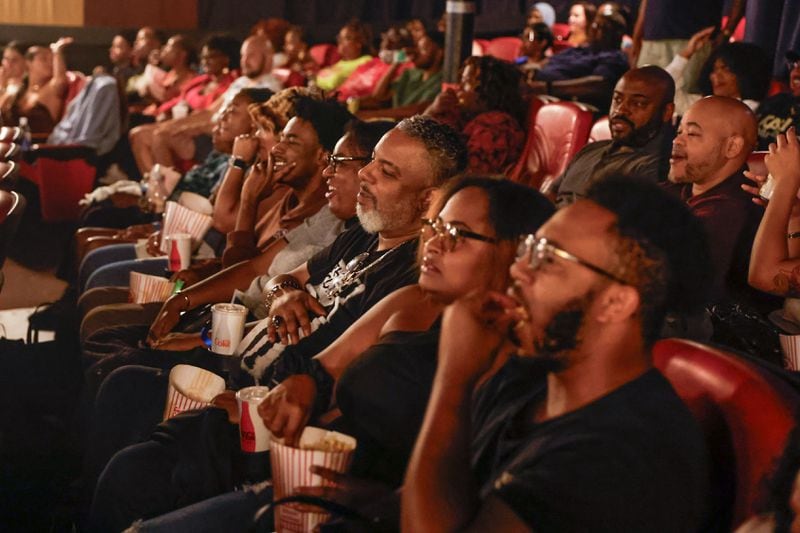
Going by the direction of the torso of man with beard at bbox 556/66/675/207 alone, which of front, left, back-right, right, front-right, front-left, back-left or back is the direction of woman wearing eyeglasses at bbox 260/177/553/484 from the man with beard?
front-left

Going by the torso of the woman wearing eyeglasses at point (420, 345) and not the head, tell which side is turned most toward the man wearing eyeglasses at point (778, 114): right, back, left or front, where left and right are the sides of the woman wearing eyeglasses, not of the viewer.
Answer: back

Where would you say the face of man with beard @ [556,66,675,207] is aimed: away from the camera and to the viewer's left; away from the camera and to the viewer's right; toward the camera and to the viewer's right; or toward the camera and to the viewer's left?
toward the camera and to the viewer's left

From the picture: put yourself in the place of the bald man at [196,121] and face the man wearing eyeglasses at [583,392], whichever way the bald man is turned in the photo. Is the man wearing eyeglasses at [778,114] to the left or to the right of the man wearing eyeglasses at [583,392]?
left

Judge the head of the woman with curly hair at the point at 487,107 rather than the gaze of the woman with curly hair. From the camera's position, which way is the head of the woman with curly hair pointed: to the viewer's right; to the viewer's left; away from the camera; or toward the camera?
to the viewer's left
